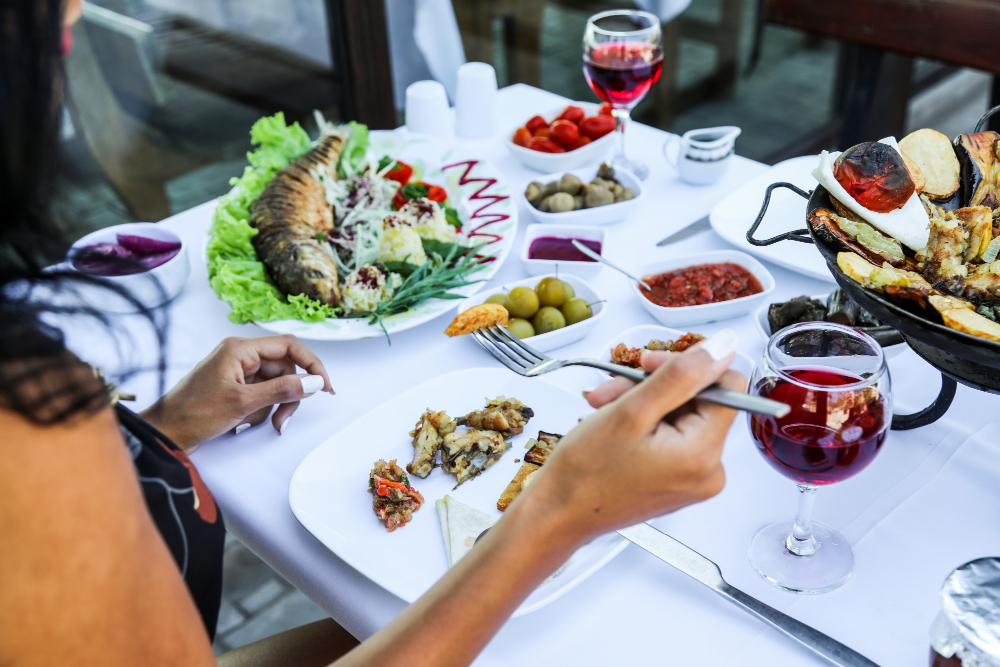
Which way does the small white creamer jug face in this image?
to the viewer's right

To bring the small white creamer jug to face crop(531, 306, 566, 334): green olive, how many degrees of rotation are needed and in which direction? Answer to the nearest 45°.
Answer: approximately 90° to its right

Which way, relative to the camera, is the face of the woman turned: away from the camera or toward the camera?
away from the camera

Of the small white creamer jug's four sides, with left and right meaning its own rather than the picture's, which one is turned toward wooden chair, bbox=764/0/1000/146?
left

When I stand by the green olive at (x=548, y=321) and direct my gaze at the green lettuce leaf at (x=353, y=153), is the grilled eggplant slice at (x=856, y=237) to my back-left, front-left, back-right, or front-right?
back-right

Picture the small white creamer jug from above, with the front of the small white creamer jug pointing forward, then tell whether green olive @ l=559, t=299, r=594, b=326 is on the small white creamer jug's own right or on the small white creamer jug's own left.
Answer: on the small white creamer jug's own right
